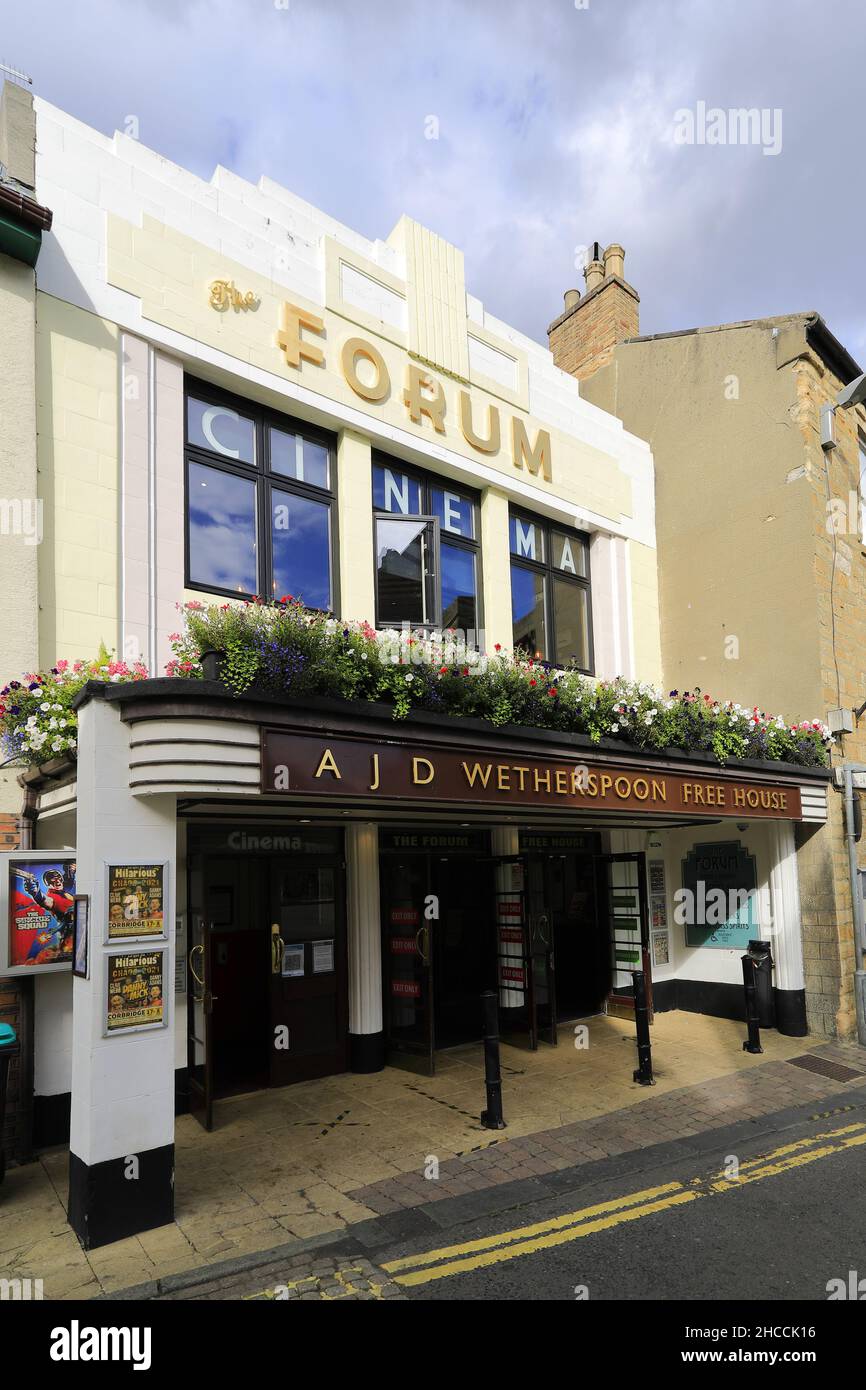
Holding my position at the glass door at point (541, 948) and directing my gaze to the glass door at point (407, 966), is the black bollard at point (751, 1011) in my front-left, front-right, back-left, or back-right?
back-left

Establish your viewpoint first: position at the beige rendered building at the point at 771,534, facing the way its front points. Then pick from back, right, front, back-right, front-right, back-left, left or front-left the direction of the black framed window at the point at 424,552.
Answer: right

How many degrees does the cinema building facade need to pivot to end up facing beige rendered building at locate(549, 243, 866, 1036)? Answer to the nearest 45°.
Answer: approximately 90° to its left

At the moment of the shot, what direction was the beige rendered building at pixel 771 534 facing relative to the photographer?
facing the viewer and to the right of the viewer

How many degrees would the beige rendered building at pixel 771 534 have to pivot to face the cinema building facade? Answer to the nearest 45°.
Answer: approximately 90° to its right

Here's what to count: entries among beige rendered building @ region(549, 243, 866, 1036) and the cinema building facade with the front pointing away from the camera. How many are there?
0
